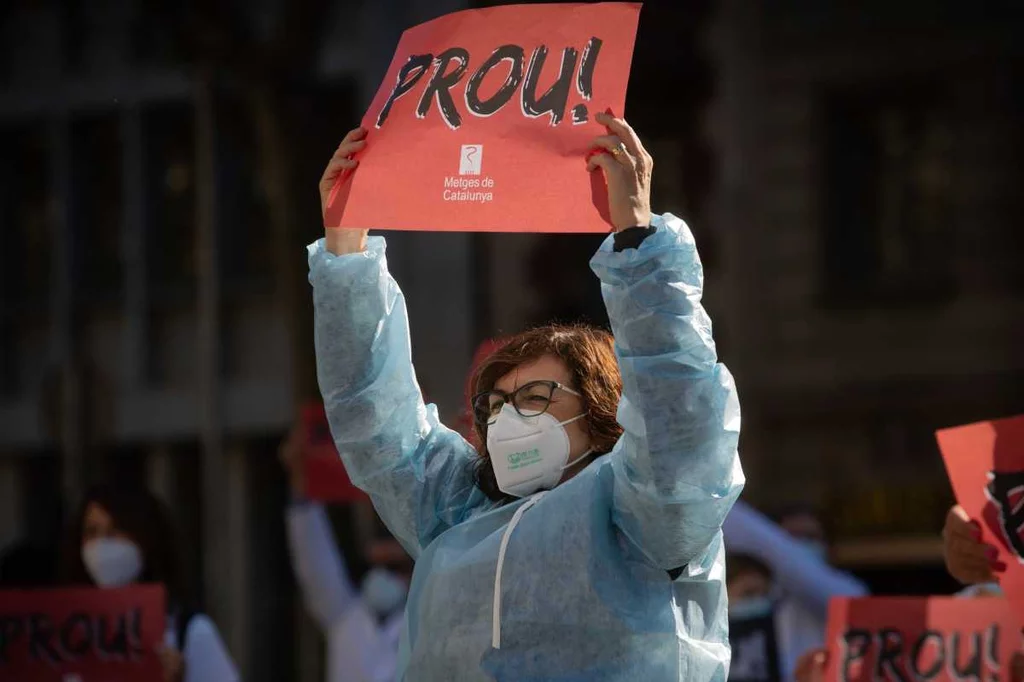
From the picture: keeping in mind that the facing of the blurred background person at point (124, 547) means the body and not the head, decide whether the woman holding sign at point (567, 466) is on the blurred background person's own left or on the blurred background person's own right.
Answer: on the blurred background person's own left

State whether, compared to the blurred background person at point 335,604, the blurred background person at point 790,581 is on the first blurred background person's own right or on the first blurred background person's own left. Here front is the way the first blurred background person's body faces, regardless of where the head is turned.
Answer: on the first blurred background person's own left

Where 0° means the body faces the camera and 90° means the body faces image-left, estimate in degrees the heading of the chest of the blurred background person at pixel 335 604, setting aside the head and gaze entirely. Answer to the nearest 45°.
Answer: approximately 0°

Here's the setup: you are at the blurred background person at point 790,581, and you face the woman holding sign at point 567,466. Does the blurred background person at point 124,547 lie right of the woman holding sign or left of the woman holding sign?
right

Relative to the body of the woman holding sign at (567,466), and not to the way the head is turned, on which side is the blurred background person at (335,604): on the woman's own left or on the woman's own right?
on the woman's own right
